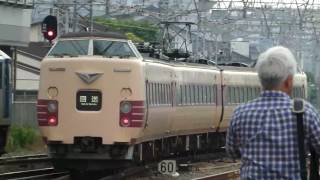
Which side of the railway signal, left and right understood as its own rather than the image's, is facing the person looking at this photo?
front

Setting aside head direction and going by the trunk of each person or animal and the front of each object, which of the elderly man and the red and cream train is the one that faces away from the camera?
the elderly man

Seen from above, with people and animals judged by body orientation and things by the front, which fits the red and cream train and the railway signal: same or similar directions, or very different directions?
same or similar directions

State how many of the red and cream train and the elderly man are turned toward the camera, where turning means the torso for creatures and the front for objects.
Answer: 1

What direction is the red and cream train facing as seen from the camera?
toward the camera

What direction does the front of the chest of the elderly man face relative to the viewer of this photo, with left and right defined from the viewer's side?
facing away from the viewer

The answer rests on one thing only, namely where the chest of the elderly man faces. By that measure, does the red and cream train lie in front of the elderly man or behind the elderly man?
in front

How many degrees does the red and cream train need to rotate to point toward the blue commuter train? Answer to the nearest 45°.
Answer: approximately 45° to its right

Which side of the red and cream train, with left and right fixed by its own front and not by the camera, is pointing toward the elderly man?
front

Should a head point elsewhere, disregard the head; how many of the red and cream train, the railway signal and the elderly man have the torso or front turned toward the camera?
2

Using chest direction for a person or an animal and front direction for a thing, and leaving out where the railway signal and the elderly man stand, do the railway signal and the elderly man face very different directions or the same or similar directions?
very different directions

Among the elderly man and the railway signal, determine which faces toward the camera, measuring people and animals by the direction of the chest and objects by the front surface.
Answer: the railway signal

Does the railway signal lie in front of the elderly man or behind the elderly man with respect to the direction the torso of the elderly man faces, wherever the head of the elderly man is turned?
in front
